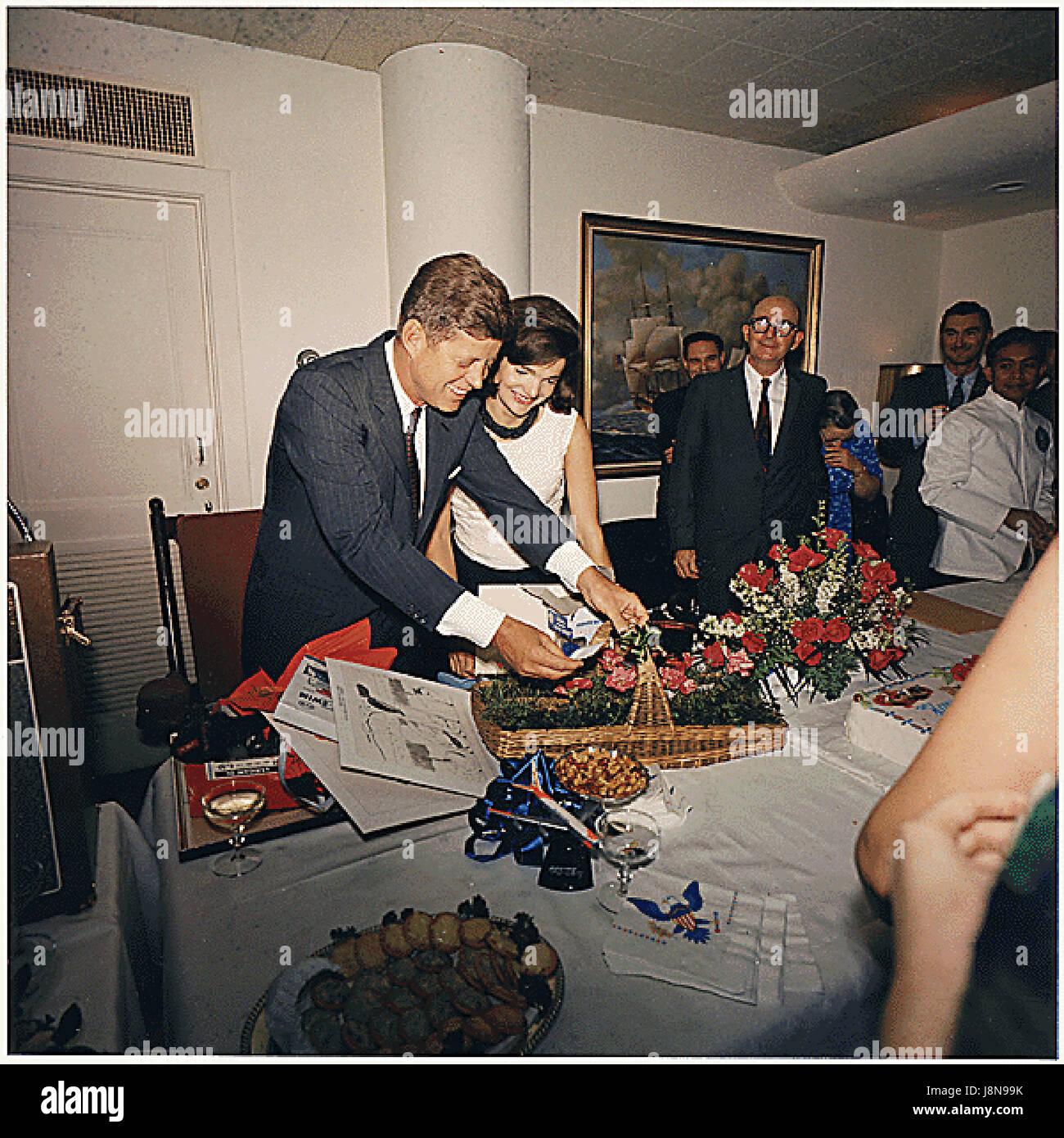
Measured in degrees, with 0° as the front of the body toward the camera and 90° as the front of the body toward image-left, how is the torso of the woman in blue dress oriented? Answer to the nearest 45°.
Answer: approximately 45°

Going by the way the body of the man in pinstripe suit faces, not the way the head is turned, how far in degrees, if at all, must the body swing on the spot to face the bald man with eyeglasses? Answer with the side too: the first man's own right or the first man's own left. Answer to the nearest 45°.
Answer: approximately 90° to the first man's own left

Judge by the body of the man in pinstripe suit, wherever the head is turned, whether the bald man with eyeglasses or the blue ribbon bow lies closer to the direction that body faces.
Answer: the blue ribbon bow

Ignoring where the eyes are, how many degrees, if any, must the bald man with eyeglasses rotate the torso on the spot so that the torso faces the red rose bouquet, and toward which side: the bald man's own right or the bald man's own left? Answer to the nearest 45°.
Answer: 0° — they already face it

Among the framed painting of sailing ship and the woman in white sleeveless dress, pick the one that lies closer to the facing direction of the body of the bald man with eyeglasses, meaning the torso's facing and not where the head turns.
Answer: the woman in white sleeveless dress

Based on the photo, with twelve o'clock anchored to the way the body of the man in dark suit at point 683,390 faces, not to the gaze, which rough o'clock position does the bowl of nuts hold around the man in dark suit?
The bowl of nuts is roughly at 12 o'clock from the man in dark suit.

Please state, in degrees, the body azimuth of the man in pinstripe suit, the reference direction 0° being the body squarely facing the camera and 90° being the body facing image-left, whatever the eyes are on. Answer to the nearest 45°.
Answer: approximately 315°

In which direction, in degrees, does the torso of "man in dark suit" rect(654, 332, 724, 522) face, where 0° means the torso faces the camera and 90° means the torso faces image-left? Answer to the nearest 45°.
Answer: approximately 0°
